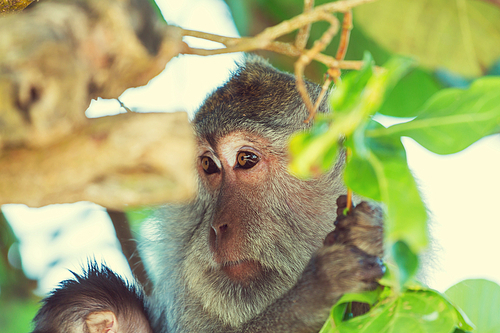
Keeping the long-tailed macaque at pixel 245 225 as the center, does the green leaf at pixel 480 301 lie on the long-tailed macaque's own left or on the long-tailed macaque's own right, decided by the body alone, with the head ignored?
on the long-tailed macaque's own left

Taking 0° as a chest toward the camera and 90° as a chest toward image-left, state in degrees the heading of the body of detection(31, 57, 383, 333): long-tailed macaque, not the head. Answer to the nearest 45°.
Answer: approximately 45°
